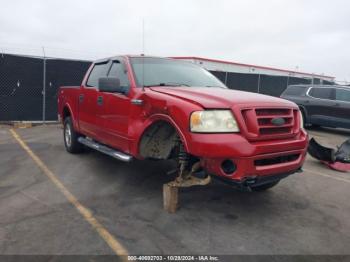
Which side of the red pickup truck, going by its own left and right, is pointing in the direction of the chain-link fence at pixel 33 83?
back

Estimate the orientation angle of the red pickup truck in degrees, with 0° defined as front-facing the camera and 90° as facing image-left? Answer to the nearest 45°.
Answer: approximately 315°

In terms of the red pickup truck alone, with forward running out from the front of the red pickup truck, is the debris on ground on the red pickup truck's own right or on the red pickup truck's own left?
on the red pickup truck's own left

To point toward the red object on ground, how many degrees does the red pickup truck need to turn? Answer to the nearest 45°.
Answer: approximately 90° to its left
